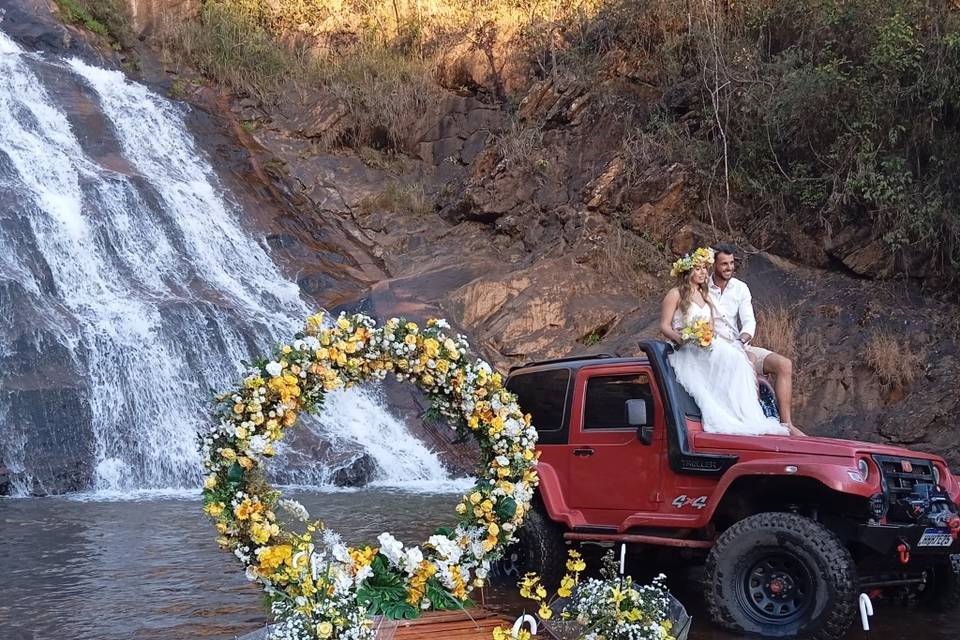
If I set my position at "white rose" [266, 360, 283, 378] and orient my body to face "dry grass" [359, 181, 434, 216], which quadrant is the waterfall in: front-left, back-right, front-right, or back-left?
front-left

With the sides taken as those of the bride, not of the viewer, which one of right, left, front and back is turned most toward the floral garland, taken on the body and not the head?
right

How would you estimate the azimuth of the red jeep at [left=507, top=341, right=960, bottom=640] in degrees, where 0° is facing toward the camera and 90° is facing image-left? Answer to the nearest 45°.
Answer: approximately 315°

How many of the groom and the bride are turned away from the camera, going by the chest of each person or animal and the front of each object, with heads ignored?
0

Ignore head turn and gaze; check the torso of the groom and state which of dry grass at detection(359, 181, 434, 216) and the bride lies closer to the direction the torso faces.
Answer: the bride

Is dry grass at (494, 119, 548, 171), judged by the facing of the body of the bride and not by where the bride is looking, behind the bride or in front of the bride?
behind

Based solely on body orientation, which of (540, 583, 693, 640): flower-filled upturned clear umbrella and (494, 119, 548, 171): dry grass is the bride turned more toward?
the flower-filled upturned clear umbrella

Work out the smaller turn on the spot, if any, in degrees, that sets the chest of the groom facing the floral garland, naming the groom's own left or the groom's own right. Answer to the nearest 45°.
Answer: approximately 90° to the groom's own right

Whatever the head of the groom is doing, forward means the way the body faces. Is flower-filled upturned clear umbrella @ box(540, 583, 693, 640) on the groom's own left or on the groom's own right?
on the groom's own right

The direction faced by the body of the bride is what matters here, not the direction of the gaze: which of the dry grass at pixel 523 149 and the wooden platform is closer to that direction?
the wooden platform

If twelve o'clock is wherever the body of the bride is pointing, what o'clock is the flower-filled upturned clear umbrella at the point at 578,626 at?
The flower-filled upturned clear umbrella is roughly at 2 o'clock from the bride.

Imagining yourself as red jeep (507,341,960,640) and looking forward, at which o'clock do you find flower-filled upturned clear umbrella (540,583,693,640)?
The flower-filled upturned clear umbrella is roughly at 2 o'clock from the red jeep.

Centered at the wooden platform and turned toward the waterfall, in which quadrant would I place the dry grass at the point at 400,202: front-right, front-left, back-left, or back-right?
front-right
